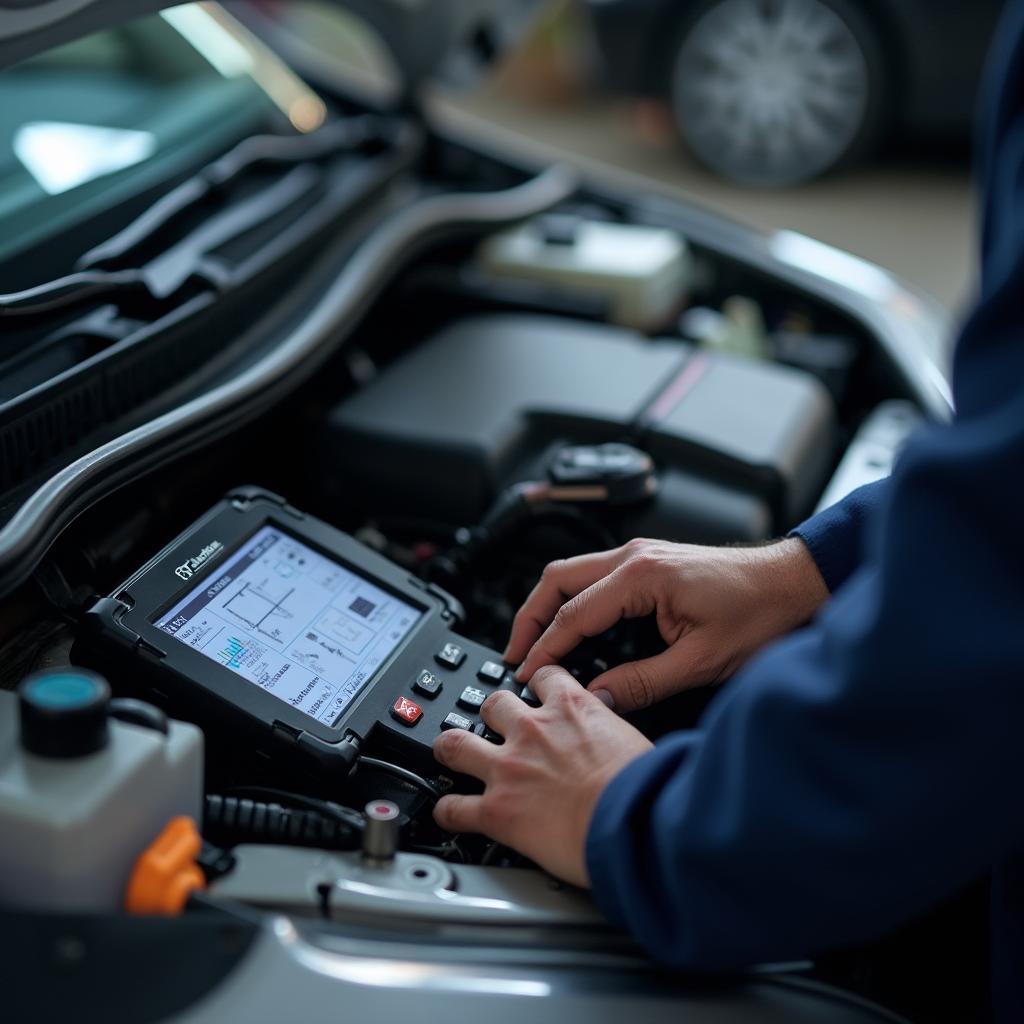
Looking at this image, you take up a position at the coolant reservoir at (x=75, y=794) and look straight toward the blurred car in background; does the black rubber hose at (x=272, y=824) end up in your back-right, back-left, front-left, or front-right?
front-right
